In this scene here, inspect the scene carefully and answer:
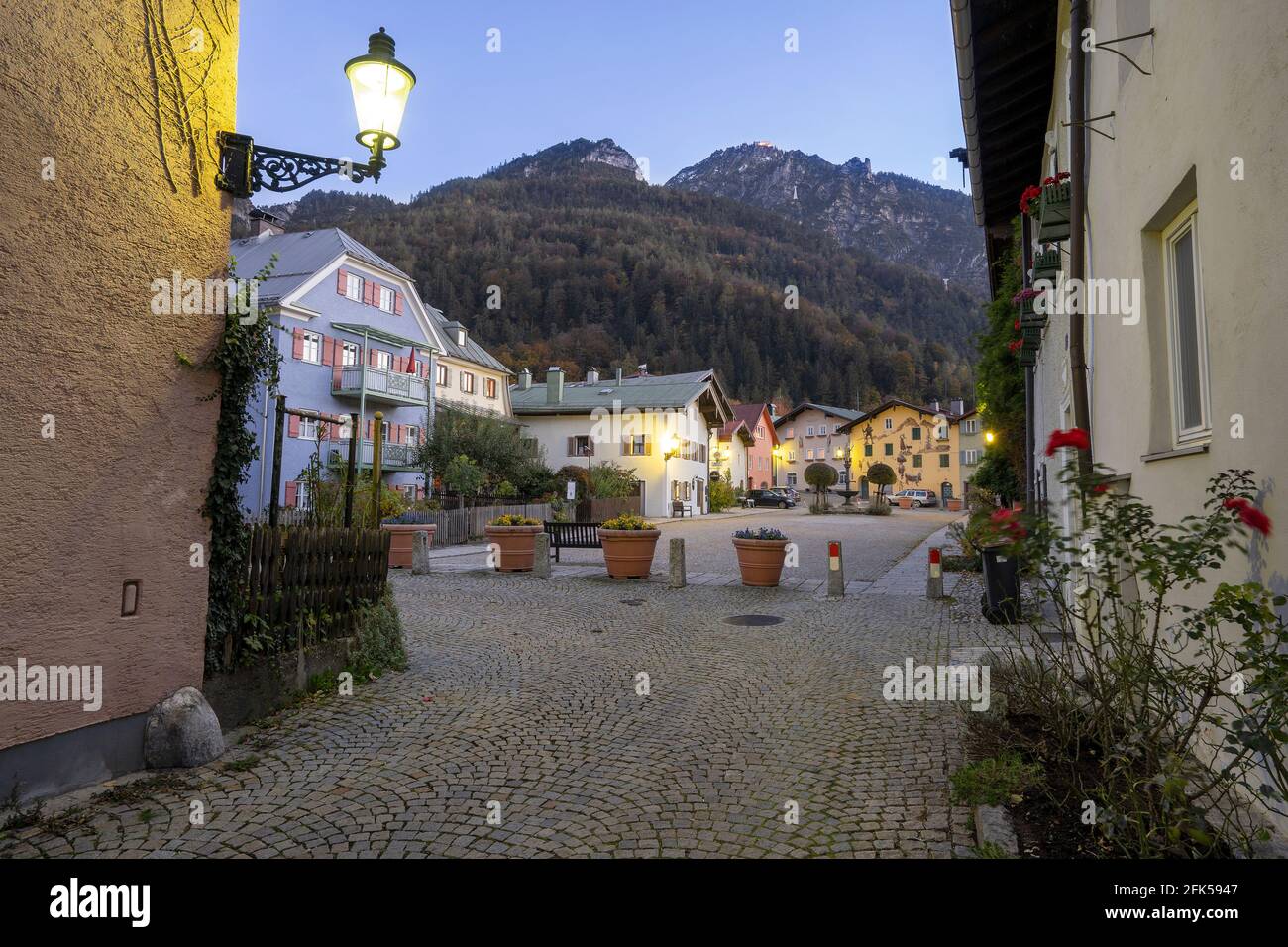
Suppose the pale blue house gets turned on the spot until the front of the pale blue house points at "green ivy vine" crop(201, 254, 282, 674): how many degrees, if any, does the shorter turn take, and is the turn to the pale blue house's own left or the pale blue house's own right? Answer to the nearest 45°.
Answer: approximately 45° to the pale blue house's own right

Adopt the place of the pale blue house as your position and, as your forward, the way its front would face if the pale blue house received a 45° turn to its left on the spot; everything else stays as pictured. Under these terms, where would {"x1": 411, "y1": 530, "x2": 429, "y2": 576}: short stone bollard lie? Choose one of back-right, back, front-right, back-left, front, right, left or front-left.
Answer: right

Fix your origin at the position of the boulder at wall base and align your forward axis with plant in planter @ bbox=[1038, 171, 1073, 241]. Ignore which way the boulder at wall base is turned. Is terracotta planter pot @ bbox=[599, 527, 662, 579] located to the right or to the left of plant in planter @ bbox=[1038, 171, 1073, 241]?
left

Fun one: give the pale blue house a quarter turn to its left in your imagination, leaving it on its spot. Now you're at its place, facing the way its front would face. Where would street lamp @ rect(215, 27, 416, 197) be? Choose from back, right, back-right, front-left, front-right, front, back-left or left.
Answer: back-right

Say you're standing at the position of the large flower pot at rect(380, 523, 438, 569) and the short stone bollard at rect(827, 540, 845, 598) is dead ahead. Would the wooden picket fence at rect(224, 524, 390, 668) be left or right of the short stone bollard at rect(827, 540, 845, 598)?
right

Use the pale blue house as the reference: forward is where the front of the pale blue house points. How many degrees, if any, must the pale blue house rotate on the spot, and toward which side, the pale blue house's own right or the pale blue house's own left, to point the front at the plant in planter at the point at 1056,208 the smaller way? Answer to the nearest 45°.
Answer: approximately 45° to the pale blue house's own right

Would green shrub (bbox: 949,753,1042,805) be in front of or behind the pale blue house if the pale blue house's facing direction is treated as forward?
in front

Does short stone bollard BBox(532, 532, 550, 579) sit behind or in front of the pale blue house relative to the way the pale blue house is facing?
in front

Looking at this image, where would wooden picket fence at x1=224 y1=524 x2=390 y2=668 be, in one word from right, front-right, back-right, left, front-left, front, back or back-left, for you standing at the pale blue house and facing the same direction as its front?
front-right

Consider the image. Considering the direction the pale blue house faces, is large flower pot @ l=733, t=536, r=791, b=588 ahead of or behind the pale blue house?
ahead

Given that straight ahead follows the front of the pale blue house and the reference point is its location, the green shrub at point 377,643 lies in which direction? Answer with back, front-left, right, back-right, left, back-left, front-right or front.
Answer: front-right

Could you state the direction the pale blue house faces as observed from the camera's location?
facing the viewer and to the right of the viewer
